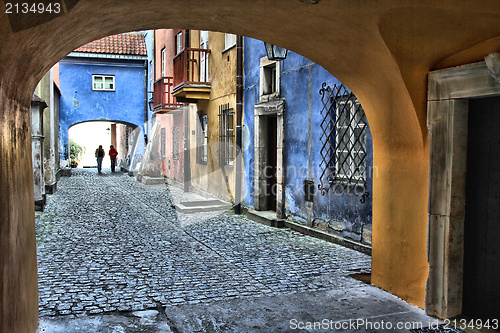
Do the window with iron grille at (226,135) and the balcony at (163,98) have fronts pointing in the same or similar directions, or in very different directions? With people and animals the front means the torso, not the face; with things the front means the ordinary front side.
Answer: same or similar directions

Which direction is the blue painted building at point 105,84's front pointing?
toward the camera

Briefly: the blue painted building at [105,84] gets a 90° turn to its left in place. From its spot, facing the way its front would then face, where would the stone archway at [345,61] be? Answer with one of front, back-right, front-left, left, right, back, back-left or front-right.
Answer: right

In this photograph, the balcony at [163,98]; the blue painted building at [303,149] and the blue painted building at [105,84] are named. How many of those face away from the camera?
0

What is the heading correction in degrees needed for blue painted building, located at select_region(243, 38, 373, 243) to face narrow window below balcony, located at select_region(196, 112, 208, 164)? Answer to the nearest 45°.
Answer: approximately 90° to its right

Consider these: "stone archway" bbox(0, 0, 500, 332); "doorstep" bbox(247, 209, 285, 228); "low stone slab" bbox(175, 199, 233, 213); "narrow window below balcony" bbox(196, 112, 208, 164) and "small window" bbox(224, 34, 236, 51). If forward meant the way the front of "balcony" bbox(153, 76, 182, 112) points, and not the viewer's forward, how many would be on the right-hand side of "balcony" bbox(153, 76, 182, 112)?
0

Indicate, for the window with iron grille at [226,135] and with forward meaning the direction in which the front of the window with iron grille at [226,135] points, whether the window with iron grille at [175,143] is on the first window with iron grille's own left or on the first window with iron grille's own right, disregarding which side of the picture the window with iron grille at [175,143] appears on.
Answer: on the first window with iron grille's own right

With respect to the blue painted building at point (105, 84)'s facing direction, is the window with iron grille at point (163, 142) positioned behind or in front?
in front

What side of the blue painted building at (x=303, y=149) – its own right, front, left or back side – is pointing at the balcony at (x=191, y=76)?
right

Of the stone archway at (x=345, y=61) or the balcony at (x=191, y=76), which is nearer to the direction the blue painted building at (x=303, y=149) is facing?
the stone archway

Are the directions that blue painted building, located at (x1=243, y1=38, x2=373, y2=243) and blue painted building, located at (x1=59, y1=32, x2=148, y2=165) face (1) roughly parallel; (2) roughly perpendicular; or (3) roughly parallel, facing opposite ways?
roughly perpendicular

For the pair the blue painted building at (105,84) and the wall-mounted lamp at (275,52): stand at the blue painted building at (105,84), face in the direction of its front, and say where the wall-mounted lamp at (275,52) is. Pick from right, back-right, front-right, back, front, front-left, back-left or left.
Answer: front

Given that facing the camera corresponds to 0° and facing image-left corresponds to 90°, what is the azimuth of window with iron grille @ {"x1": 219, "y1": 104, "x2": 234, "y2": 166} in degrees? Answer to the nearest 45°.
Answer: approximately 45°

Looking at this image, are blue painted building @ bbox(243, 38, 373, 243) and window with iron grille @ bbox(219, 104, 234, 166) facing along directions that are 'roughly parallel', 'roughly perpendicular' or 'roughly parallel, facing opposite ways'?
roughly parallel

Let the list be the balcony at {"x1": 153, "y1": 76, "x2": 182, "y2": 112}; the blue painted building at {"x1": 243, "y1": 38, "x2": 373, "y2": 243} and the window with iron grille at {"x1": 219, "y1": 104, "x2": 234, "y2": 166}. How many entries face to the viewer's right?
0

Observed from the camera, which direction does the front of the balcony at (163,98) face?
facing the viewer and to the left of the viewer

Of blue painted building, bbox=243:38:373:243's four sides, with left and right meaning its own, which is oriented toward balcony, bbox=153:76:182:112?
right

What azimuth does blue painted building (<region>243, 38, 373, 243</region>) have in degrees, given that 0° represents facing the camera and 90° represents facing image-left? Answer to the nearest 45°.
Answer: approximately 45°
